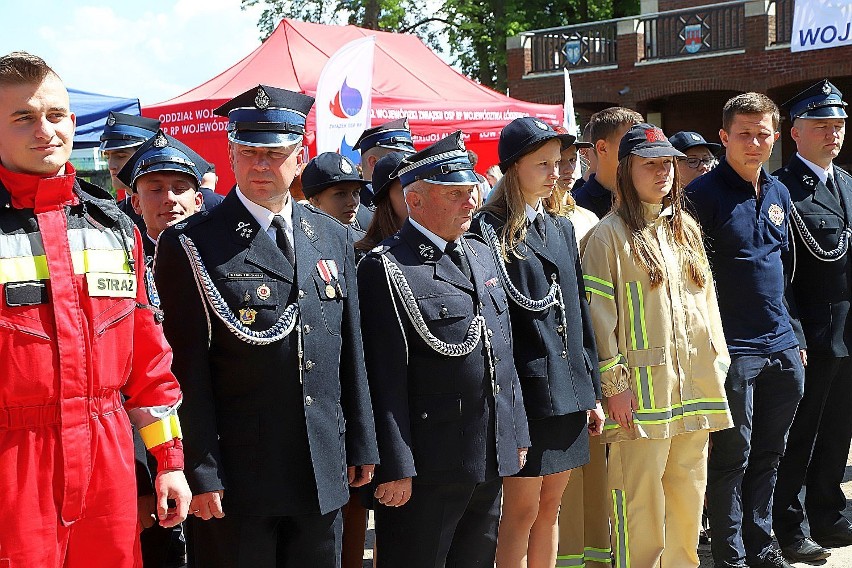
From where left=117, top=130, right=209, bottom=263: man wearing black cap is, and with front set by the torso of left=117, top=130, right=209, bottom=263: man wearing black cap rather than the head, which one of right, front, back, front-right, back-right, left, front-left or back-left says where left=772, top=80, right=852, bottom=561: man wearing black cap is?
left

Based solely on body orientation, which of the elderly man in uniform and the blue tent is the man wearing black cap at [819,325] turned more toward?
the elderly man in uniform

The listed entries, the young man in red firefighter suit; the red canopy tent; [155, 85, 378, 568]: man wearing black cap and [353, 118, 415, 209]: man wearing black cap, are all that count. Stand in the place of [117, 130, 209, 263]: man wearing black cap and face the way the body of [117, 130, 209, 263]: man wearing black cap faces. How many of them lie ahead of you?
2

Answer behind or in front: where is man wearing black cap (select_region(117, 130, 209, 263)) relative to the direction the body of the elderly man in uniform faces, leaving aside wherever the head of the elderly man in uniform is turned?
behind

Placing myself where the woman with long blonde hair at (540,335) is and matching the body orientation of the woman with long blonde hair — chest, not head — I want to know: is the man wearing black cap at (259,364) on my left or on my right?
on my right

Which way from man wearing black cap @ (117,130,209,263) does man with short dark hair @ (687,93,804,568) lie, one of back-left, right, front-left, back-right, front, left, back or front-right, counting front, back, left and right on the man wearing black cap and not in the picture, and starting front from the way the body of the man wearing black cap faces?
left

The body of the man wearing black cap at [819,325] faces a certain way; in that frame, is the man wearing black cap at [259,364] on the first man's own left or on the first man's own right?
on the first man's own right

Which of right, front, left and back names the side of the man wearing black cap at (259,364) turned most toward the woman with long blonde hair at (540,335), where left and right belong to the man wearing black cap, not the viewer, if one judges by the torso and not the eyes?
left

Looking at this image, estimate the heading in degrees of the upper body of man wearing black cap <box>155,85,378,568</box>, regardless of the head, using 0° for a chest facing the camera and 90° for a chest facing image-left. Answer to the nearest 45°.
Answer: approximately 315°

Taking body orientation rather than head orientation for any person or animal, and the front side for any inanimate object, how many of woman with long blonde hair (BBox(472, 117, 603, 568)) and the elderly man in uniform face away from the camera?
0

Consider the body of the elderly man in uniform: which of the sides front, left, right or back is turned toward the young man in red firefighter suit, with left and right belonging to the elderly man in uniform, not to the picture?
right

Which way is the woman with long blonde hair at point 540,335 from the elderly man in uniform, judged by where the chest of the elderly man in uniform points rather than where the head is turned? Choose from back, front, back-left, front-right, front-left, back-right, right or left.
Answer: left

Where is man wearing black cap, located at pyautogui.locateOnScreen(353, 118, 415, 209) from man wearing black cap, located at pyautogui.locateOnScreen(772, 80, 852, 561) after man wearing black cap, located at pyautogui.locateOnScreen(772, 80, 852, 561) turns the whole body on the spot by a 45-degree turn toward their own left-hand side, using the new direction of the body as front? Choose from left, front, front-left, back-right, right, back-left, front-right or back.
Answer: back

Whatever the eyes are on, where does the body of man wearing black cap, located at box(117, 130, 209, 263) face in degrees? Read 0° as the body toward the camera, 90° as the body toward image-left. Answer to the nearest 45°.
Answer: approximately 0°
